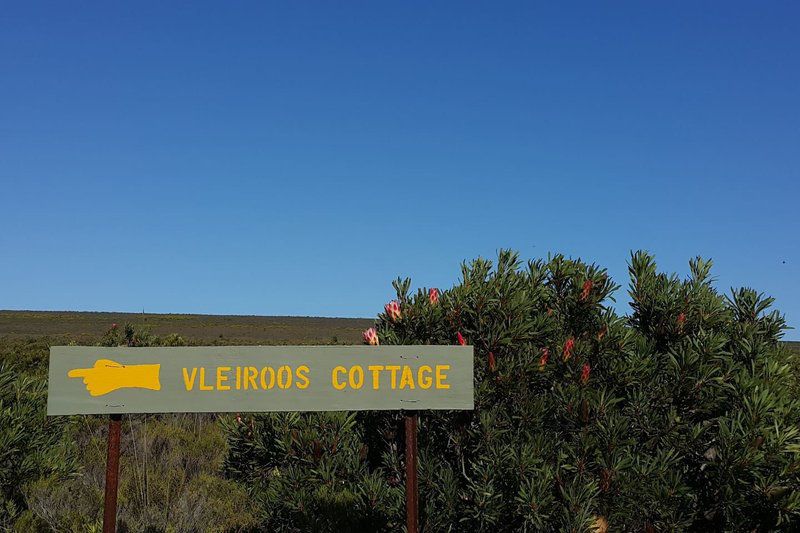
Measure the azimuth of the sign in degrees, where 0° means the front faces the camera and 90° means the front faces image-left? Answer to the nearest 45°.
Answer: approximately 0°

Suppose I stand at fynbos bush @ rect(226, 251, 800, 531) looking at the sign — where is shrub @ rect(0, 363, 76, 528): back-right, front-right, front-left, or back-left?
front-right

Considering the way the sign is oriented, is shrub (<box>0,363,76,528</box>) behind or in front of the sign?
behind
